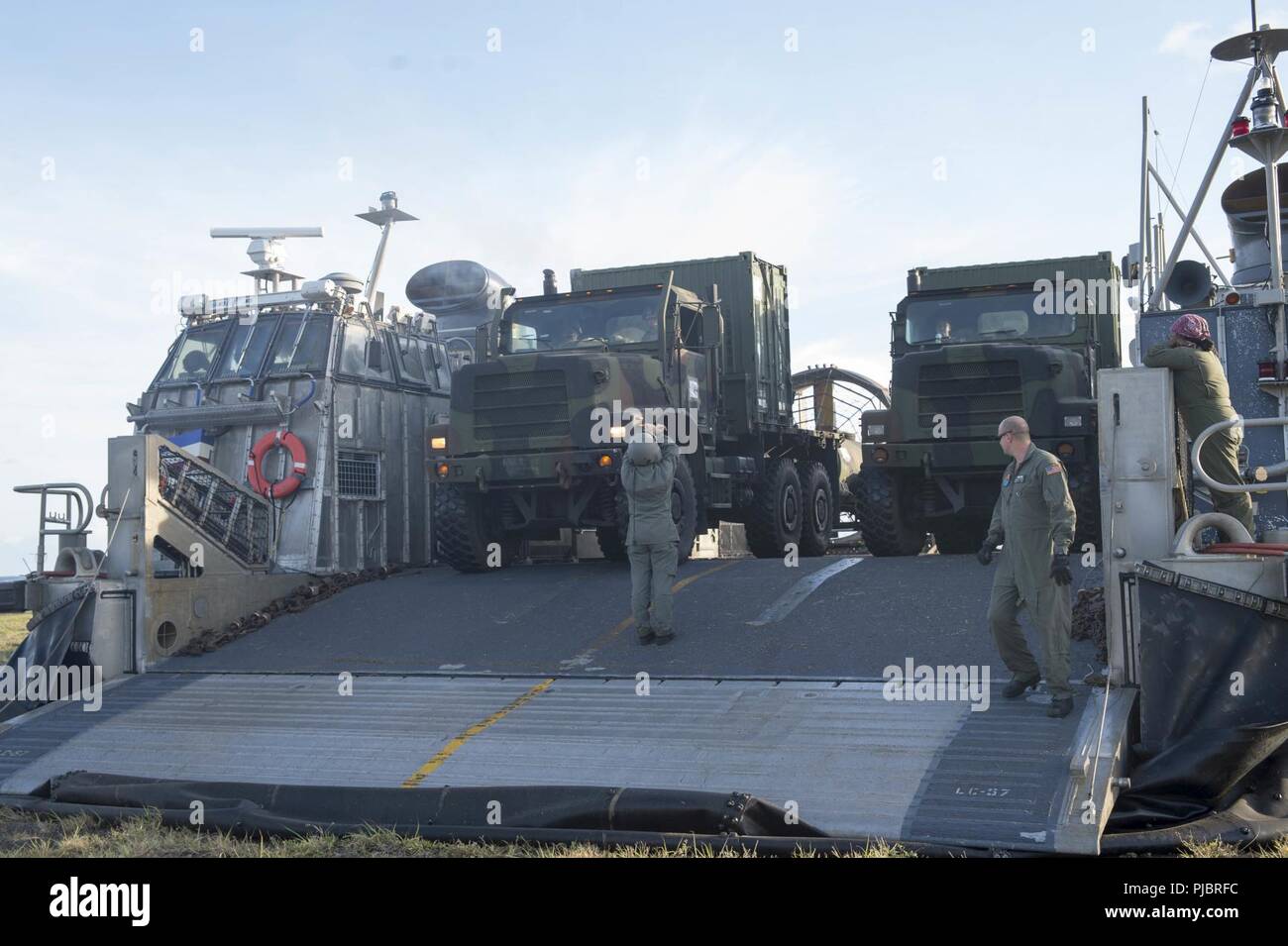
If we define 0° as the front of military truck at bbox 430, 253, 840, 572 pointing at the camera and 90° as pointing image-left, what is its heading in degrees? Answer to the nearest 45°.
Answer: approximately 45°

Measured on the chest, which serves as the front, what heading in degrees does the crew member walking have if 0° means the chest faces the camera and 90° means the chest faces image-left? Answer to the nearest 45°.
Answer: approximately 45°

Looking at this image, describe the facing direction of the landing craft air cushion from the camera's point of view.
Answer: facing the viewer

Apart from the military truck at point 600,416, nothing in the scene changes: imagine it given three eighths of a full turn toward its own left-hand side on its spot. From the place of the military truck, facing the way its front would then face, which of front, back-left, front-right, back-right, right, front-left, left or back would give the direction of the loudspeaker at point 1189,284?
front

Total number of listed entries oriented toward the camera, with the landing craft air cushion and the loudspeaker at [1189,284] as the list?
2

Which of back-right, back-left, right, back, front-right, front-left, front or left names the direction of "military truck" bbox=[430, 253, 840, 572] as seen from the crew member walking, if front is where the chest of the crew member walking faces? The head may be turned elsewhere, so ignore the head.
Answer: right

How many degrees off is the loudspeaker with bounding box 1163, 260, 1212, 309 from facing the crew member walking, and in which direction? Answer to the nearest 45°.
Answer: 0° — it already faces them
